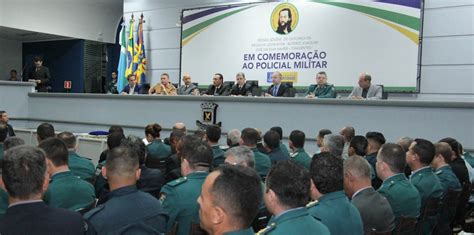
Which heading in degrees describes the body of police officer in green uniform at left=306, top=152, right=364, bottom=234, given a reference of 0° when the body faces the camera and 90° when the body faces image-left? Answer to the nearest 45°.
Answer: approximately 135°

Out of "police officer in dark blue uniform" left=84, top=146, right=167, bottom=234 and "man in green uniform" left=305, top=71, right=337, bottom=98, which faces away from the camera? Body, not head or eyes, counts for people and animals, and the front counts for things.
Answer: the police officer in dark blue uniform

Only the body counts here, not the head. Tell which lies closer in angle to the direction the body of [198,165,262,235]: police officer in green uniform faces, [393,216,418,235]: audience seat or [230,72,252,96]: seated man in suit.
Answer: the seated man in suit

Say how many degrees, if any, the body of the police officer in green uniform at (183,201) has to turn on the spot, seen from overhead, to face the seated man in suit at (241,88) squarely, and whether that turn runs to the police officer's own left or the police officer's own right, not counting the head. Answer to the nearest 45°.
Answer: approximately 45° to the police officer's own right

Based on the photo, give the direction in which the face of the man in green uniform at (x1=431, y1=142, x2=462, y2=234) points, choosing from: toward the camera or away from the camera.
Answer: away from the camera
